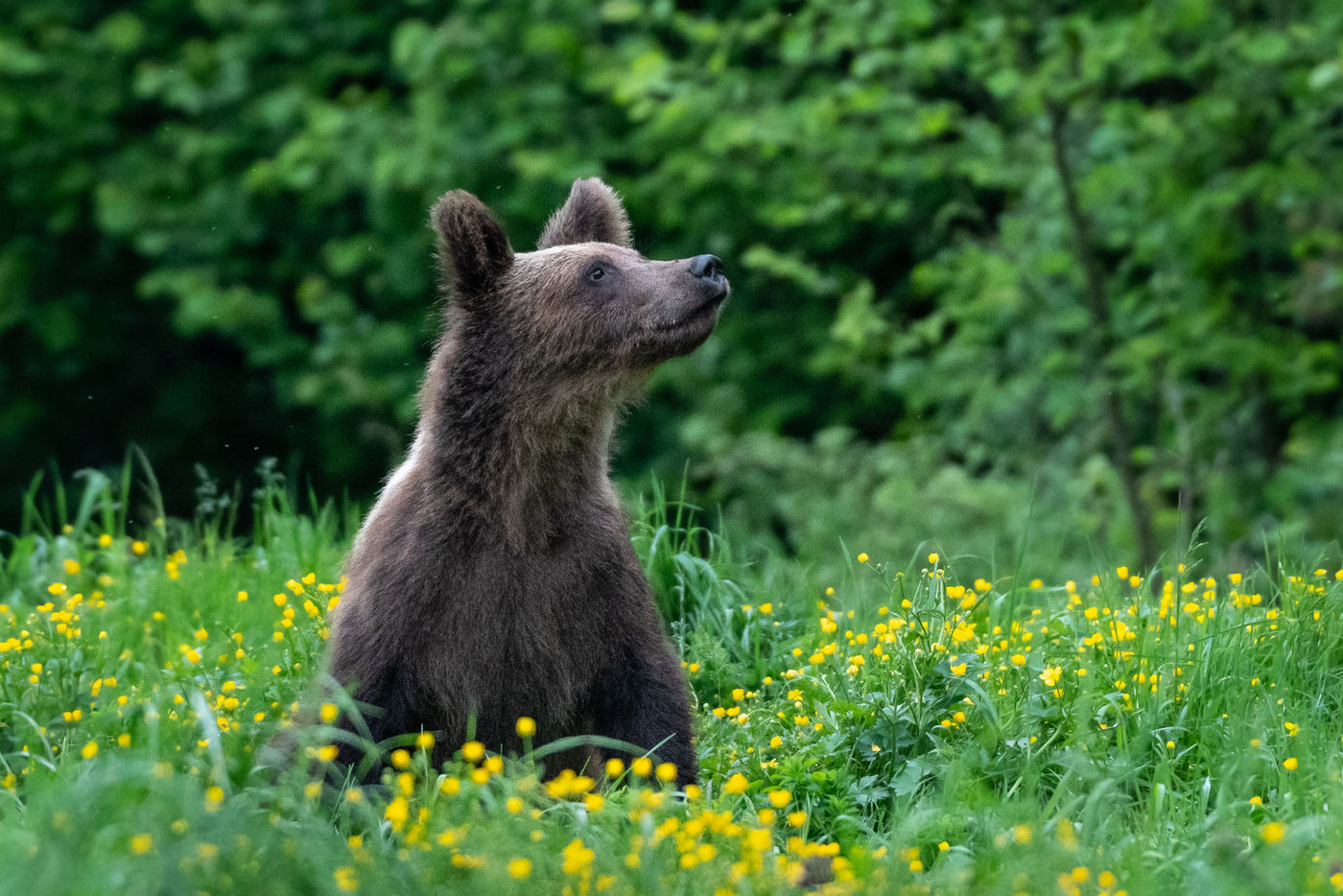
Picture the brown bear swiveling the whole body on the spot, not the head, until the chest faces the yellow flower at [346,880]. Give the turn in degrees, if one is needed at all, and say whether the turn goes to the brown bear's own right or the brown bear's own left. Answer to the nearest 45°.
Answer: approximately 45° to the brown bear's own right

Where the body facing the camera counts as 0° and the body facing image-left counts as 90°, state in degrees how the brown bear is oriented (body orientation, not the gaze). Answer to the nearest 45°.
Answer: approximately 315°
